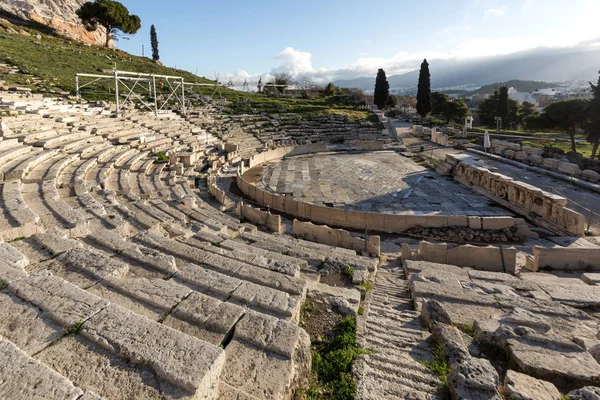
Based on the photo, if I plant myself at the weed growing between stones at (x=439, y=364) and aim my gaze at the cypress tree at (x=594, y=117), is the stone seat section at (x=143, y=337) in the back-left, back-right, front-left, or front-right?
back-left

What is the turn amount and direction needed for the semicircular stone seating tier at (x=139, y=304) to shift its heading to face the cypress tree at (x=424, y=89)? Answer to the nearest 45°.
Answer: approximately 45° to its left

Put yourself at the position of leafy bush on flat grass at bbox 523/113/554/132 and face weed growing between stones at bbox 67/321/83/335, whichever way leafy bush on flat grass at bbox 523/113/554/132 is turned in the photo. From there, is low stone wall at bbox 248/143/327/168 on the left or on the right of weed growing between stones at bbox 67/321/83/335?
right
